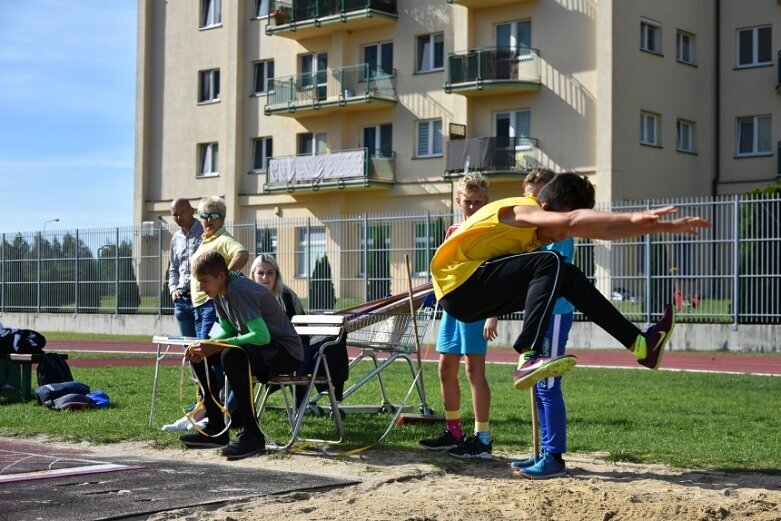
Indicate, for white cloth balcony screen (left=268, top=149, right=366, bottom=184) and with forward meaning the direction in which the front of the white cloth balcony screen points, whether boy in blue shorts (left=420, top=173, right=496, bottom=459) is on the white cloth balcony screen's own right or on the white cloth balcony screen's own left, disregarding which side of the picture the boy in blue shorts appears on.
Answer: on the white cloth balcony screen's own left

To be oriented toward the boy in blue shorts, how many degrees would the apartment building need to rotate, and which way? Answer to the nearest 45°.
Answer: approximately 45° to its left

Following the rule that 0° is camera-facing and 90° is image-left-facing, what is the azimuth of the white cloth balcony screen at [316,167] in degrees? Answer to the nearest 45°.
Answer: approximately 45°

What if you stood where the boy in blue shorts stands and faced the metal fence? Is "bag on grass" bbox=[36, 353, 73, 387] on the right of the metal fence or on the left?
left

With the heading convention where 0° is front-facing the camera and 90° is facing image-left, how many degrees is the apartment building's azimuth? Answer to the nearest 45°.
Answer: approximately 45°

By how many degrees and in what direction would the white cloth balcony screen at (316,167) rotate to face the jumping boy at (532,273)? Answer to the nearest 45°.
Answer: approximately 45° to its left

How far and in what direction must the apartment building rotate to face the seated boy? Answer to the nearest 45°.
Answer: approximately 45° to its left

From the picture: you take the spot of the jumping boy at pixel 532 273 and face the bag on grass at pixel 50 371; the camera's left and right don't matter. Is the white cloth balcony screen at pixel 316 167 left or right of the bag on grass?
right

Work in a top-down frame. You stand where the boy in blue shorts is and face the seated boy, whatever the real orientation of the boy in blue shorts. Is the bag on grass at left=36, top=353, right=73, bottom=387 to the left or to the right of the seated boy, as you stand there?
right
